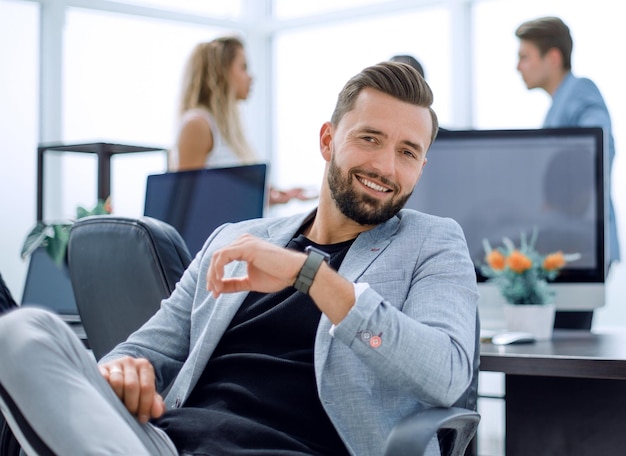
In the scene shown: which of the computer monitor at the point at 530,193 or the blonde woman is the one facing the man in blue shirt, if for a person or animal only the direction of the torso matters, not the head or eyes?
the blonde woman

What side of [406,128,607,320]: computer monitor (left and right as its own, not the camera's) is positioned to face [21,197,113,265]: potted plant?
right

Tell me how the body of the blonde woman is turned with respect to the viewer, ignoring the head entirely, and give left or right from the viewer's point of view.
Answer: facing to the right of the viewer

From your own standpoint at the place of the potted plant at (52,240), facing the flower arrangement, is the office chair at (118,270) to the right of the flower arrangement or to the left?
right

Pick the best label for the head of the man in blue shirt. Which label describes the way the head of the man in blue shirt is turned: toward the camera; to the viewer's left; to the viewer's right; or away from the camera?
to the viewer's left

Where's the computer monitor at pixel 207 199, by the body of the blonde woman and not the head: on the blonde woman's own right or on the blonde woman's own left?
on the blonde woman's own right

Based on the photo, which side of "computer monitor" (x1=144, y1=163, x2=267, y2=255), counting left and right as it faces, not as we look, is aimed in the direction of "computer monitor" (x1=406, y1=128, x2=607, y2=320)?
left

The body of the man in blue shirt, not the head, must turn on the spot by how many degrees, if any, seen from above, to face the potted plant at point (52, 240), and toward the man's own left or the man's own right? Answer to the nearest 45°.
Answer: approximately 45° to the man's own left

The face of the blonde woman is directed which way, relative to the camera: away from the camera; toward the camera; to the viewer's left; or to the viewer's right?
to the viewer's right

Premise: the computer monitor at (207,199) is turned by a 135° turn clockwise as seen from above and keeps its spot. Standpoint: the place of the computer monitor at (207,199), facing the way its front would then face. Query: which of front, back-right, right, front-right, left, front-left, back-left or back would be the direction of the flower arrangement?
back-right

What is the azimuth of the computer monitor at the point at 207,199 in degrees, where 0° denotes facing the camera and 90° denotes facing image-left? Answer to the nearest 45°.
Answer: approximately 45°

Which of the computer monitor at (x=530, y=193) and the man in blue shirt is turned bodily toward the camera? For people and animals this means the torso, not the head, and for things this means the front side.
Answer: the computer monitor

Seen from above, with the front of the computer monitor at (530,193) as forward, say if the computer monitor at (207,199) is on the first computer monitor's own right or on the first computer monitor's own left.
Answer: on the first computer monitor's own right

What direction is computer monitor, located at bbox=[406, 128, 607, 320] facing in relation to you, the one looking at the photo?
facing the viewer

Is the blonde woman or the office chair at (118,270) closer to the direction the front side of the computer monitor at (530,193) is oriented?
the office chair

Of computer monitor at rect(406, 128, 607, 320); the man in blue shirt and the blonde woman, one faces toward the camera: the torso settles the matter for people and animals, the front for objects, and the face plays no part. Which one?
the computer monitor

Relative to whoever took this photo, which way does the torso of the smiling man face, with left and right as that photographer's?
facing the viewer and to the left of the viewer

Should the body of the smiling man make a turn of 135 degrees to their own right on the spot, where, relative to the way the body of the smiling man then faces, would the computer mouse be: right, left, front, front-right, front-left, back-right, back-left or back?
front-right

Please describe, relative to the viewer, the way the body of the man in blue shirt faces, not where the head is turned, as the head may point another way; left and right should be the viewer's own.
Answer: facing to the left of the viewer
